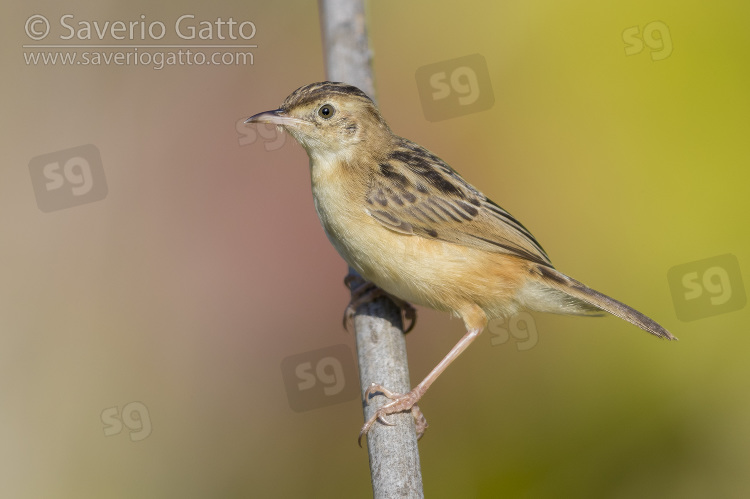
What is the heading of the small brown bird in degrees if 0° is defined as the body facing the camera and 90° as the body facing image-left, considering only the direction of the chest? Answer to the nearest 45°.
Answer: approximately 90°
